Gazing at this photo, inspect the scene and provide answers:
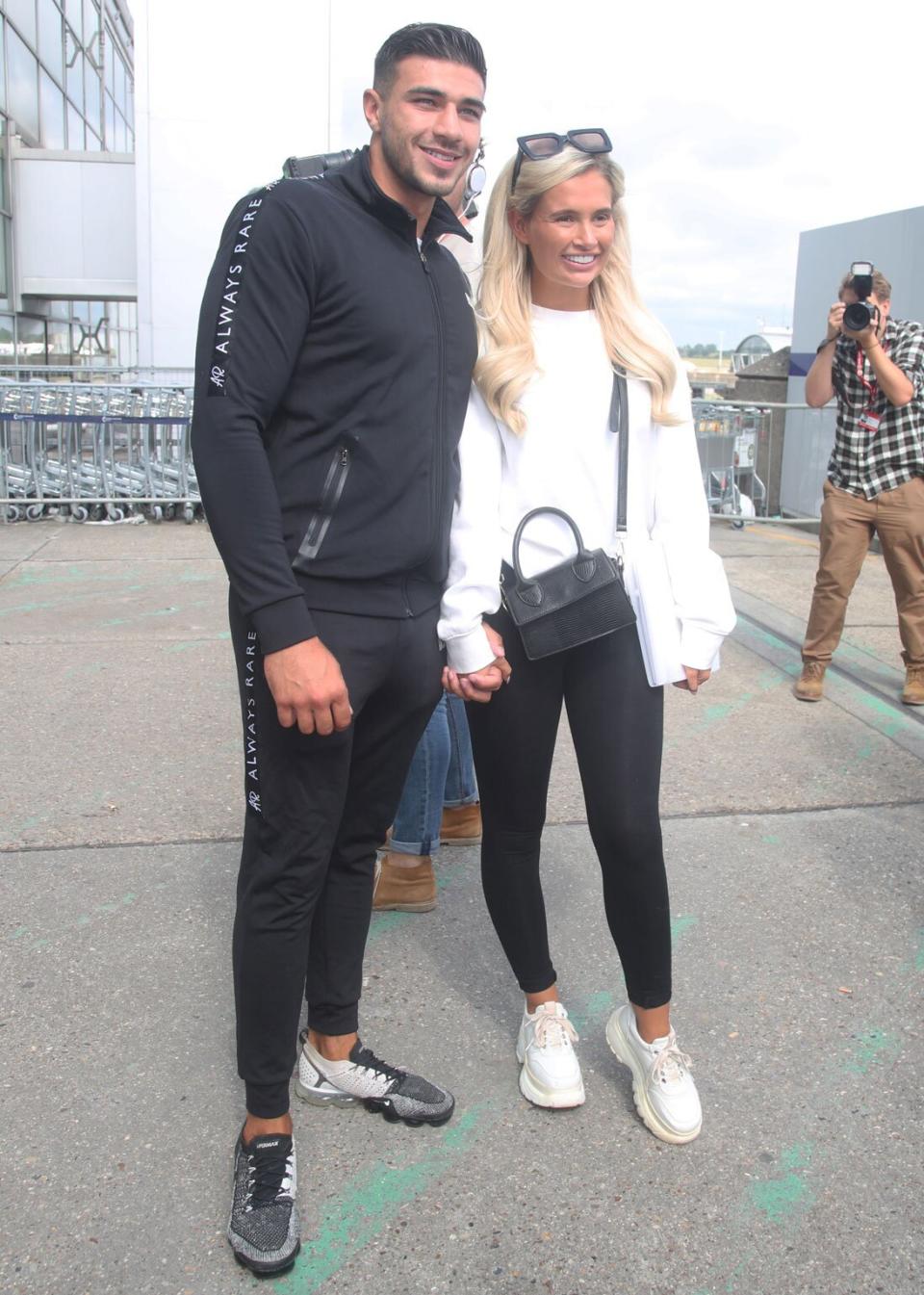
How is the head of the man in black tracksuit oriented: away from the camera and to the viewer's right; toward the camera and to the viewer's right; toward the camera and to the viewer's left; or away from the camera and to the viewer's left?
toward the camera and to the viewer's right

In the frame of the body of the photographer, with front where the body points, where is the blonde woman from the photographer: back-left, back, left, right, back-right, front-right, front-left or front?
front

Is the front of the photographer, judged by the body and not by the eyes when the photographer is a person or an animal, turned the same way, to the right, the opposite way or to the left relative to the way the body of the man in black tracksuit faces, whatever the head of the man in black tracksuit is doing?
to the right

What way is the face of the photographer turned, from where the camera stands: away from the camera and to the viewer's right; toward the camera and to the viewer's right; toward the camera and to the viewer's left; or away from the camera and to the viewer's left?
toward the camera and to the viewer's left

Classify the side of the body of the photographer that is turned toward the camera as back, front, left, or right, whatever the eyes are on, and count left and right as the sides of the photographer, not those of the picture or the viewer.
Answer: front

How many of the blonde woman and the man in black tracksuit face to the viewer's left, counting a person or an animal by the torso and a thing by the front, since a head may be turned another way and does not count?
0

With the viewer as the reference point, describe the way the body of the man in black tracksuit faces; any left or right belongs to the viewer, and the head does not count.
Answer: facing the viewer and to the right of the viewer

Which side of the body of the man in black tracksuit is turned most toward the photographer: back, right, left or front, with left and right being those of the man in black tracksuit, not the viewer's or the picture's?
left

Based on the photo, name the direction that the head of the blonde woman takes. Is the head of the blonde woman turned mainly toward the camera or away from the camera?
toward the camera
